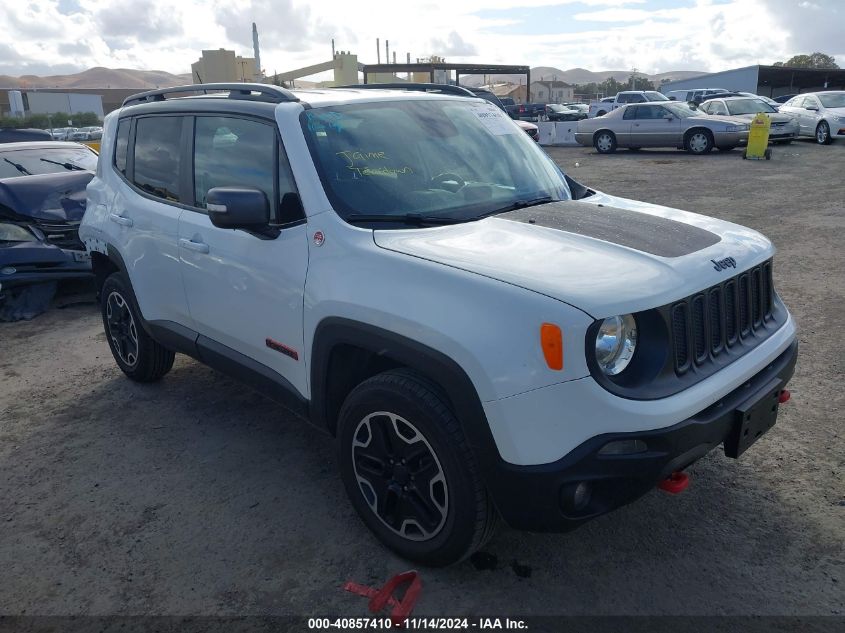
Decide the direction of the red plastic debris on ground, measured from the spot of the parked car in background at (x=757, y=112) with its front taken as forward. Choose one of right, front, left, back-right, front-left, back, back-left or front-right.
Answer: front-right

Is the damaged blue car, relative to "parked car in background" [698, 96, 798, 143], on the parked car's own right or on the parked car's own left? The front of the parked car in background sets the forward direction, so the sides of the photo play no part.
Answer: on the parked car's own right

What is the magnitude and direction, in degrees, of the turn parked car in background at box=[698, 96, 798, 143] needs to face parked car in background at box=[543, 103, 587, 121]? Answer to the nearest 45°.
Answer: approximately 180°

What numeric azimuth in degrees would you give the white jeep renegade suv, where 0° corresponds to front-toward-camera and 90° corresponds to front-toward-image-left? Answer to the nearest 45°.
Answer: approximately 315°

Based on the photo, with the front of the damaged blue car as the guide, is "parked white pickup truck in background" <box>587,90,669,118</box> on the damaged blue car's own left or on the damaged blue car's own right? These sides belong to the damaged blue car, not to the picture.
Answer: on the damaged blue car's own left

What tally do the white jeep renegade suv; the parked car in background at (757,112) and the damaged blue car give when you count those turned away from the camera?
0

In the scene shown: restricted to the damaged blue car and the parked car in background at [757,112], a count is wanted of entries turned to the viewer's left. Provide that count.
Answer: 0

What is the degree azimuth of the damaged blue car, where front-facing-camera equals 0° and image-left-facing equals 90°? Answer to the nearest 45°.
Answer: approximately 315°

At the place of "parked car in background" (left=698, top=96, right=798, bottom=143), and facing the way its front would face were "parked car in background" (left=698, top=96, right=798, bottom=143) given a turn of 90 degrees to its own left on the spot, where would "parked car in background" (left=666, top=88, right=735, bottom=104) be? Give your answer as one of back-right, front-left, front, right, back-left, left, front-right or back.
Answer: front-left

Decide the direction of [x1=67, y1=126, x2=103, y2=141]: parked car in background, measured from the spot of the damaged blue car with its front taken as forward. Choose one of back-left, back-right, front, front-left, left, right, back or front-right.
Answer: back-left
